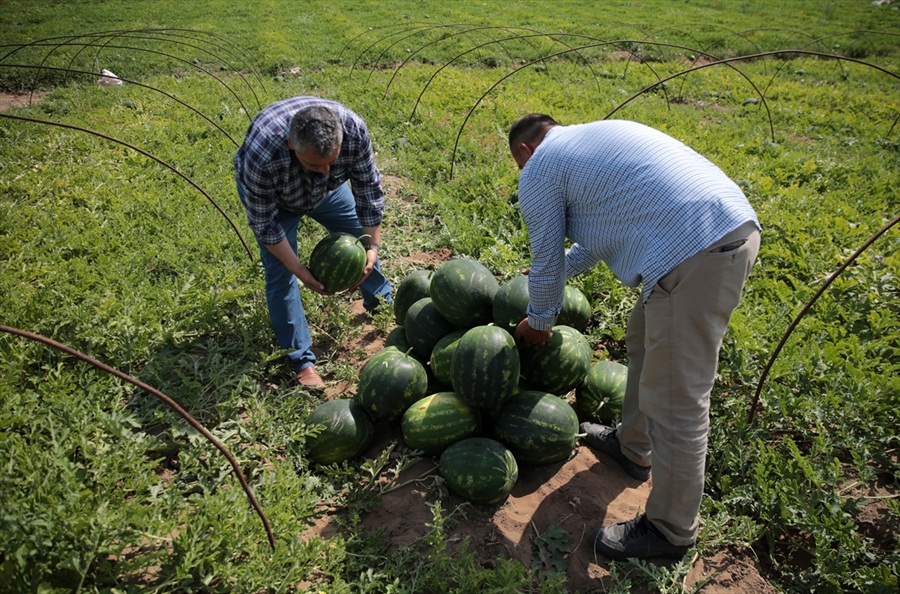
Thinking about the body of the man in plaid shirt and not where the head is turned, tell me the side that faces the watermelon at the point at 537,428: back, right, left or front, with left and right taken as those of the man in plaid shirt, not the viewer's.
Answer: front

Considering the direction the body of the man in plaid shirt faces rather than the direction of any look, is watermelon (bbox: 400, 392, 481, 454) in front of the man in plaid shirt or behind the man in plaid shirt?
in front

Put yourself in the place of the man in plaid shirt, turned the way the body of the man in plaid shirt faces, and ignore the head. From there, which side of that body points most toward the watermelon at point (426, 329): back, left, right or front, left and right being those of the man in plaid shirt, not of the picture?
front

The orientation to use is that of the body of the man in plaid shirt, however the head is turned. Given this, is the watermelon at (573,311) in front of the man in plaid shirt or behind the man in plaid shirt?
in front

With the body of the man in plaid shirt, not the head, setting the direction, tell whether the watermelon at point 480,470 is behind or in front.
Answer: in front

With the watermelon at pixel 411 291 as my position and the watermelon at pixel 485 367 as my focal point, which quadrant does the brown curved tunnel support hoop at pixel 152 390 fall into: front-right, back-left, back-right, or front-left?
front-right

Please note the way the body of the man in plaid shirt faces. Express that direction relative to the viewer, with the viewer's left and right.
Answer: facing the viewer and to the right of the viewer

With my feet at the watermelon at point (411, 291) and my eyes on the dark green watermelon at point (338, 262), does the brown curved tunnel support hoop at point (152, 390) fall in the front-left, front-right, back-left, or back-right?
front-left
